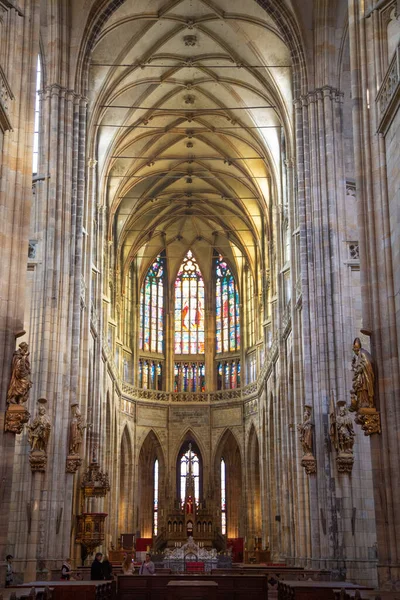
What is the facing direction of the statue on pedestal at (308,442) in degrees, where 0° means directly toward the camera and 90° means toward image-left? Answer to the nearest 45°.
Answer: approximately 45°

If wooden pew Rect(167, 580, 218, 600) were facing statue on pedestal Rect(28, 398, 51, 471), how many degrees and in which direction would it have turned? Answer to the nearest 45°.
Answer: approximately 45° to its left

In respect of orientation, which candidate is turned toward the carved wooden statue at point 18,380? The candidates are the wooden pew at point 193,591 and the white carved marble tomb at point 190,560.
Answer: the white carved marble tomb

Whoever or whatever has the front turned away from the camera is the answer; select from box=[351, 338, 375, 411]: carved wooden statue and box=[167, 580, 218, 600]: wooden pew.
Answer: the wooden pew

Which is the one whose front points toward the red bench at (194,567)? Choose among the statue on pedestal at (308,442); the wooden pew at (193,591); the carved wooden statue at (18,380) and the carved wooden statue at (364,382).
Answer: the wooden pew

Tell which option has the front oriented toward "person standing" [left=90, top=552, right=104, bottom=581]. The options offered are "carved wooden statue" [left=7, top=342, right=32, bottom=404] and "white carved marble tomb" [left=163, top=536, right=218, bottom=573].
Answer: the white carved marble tomb

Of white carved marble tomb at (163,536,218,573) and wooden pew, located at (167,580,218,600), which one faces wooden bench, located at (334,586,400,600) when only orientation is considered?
the white carved marble tomb

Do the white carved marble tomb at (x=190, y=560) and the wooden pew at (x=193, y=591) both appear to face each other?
yes

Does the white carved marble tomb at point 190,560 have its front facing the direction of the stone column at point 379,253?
yes

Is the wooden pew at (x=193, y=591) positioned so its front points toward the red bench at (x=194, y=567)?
yes

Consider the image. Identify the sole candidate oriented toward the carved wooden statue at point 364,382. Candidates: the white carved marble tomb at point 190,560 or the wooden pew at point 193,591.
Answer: the white carved marble tomb

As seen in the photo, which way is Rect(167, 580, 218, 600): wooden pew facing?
away from the camera

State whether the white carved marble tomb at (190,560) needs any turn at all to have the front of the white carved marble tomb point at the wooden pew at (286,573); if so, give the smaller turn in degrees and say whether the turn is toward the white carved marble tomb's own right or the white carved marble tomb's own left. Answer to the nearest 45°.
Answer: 0° — it already faces it

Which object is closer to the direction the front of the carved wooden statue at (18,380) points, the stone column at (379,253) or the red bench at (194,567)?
the stone column

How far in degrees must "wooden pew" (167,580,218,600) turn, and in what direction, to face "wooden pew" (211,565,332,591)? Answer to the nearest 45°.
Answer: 0° — it already faces it

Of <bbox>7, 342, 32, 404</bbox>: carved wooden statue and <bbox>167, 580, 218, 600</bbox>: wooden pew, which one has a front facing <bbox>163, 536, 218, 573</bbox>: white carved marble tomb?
the wooden pew
